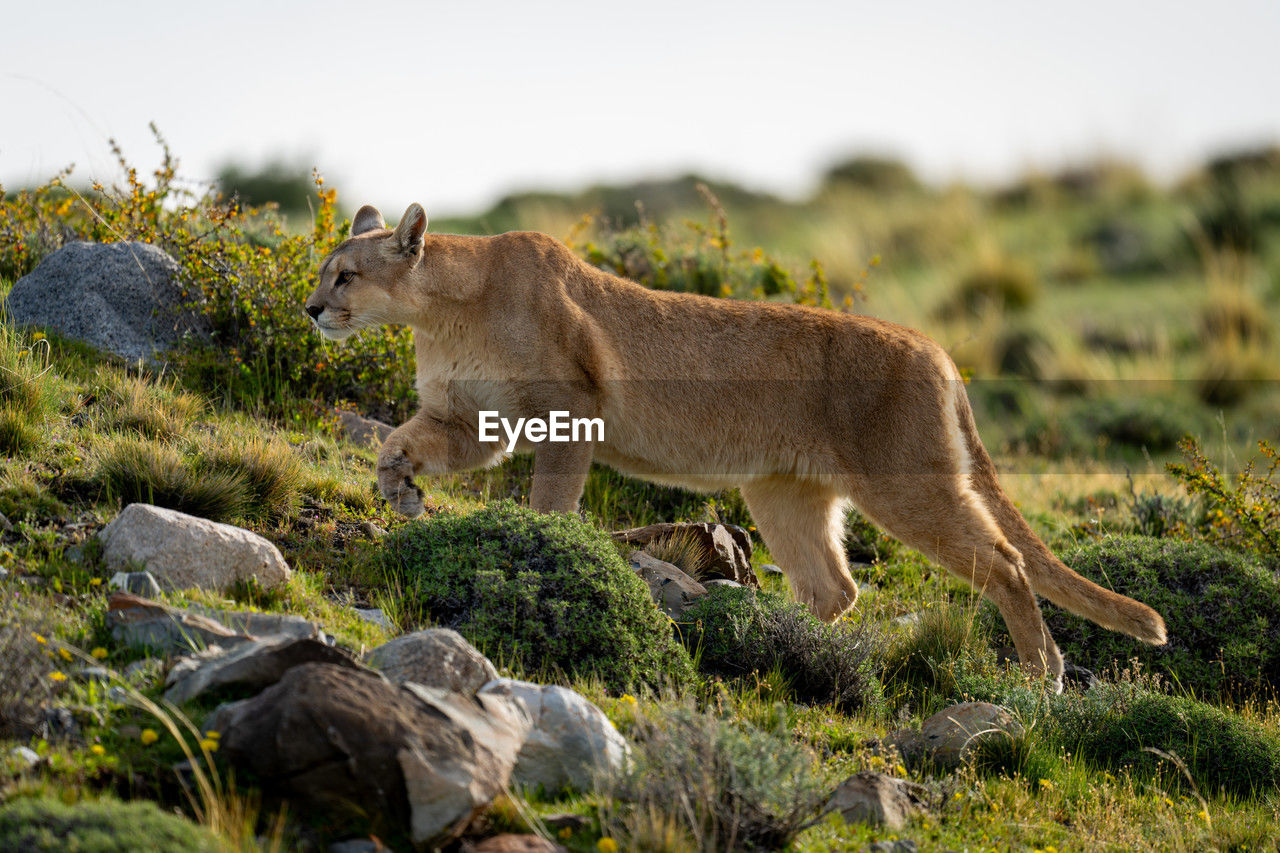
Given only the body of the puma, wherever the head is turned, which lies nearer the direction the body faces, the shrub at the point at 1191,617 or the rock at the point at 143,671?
the rock

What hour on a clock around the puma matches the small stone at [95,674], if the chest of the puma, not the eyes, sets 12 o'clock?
The small stone is roughly at 10 o'clock from the puma.

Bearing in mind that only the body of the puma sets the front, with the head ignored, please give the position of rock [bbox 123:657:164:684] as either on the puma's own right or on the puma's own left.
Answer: on the puma's own left

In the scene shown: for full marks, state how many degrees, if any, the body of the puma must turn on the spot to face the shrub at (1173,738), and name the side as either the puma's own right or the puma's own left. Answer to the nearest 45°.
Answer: approximately 135° to the puma's own left

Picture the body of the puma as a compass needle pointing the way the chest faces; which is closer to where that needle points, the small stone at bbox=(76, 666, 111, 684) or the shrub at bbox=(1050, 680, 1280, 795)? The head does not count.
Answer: the small stone

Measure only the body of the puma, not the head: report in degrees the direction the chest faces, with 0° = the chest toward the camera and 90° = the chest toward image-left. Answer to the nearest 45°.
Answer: approximately 90°

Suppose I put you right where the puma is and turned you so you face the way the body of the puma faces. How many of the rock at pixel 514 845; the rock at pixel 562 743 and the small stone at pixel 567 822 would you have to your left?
3

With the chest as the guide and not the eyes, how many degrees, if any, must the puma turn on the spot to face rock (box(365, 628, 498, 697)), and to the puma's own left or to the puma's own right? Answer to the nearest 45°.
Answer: approximately 90° to the puma's own left

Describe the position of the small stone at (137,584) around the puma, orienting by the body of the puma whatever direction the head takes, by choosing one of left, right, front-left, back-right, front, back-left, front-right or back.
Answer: front-left

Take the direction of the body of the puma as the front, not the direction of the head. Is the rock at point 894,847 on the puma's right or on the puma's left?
on the puma's left
